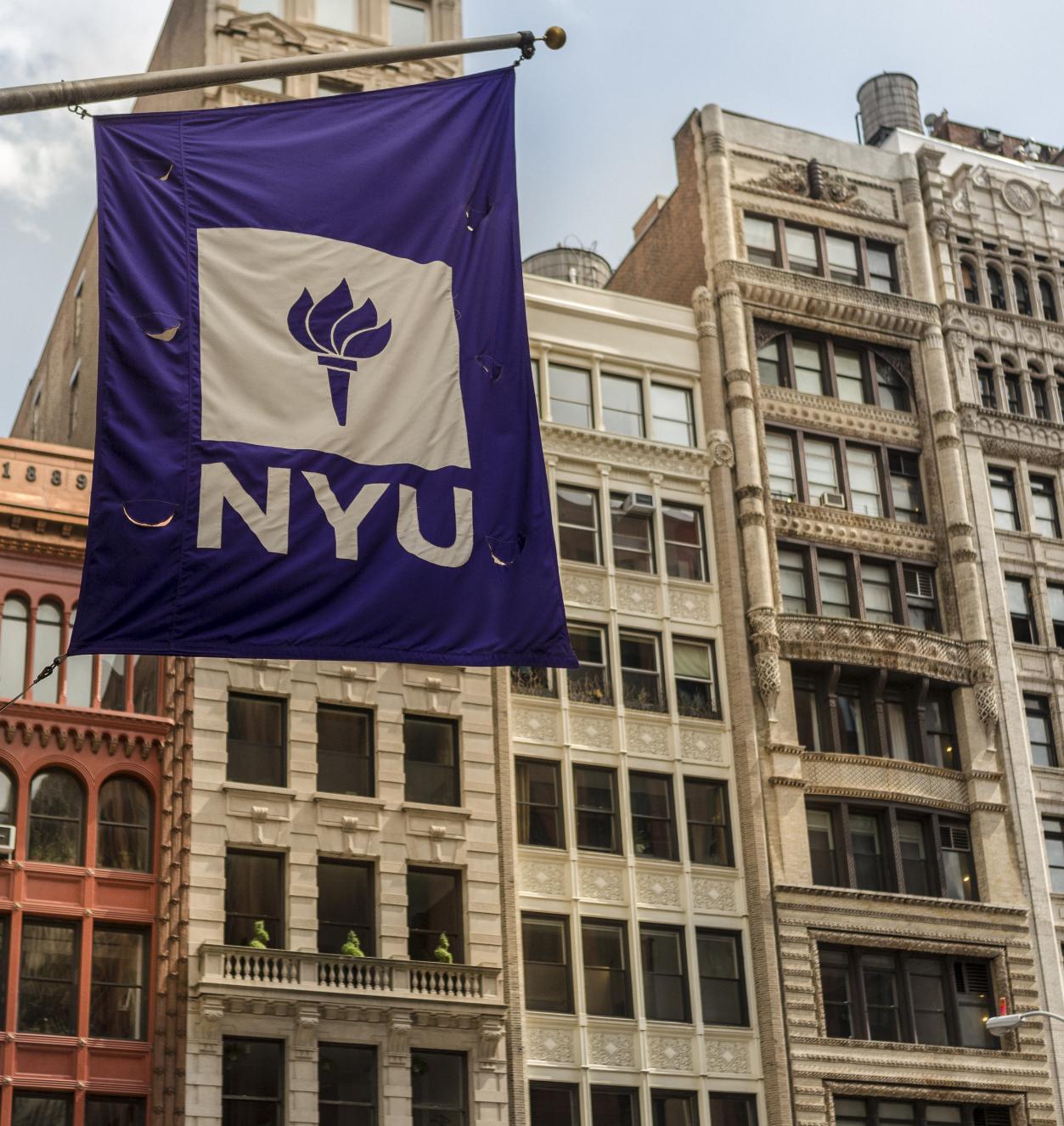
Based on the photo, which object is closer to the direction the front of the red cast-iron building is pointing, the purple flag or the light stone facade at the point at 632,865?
the purple flag

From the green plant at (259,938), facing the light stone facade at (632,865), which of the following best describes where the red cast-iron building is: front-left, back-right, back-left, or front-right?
back-left

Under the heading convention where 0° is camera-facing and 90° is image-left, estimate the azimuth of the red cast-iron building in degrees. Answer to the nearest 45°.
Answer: approximately 0°

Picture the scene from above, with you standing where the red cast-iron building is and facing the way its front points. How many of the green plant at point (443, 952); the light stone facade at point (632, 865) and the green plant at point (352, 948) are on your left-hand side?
3

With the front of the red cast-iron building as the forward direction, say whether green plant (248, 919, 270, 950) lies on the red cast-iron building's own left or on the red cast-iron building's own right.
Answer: on the red cast-iron building's own left

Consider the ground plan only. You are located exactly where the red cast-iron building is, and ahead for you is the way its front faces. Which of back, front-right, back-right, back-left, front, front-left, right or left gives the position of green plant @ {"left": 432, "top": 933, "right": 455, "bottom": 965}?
left

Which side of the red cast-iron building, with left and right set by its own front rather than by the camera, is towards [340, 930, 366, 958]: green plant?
left

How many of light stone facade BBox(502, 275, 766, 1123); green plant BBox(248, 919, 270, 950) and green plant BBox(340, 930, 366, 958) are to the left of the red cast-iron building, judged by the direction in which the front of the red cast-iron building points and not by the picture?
3

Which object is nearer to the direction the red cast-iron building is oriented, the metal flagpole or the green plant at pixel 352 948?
the metal flagpole

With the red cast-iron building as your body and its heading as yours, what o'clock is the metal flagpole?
The metal flagpole is roughly at 12 o'clock from the red cast-iron building.

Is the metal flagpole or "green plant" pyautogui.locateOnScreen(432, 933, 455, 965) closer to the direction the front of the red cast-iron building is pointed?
the metal flagpole

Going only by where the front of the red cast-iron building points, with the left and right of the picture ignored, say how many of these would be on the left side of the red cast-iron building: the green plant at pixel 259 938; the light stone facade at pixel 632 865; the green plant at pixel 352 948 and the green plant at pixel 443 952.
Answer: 4
